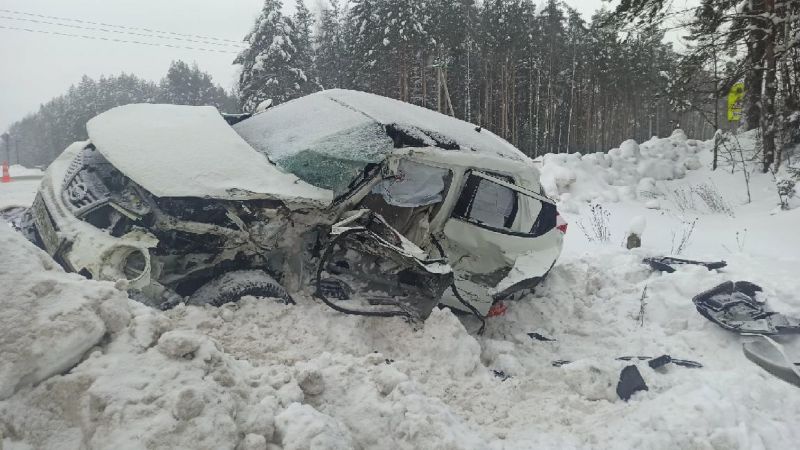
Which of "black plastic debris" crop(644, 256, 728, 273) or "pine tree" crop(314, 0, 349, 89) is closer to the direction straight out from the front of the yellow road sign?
the black plastic debris

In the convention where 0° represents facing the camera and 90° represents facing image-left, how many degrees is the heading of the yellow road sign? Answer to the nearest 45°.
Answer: approximately 0°

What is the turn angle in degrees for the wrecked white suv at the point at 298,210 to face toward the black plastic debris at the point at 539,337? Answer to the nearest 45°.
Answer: approximately 135° to its left

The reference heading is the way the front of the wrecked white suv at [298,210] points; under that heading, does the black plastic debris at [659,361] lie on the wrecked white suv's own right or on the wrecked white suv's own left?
on the wrecked white suv's own left

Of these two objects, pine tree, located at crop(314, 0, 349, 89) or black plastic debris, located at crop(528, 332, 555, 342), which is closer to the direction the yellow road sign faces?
the black plastic debris

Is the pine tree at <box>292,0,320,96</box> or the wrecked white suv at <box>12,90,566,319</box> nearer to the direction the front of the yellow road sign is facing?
the wrecked white suv

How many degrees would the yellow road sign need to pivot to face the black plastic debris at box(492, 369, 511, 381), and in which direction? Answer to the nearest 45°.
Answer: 0° — it already faces it

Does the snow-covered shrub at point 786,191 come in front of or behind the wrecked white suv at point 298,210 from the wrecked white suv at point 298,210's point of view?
behind

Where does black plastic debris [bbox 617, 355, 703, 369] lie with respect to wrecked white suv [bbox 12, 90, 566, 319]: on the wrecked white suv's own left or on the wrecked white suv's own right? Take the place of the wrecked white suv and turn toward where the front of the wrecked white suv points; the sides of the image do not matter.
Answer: on the wrecked white suv's own left

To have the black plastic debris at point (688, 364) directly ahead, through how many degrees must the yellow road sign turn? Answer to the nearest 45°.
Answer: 0° — it already faces it

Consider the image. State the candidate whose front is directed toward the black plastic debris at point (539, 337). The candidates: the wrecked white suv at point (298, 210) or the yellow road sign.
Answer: the yellow road sign
